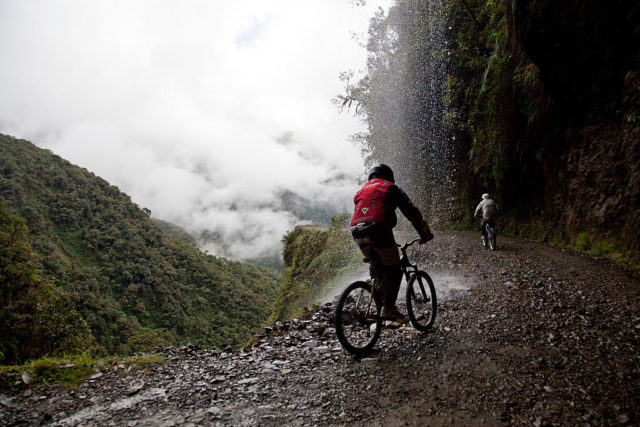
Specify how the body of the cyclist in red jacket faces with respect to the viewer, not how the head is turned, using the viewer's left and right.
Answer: facing away from the viewer and to the right of the viewer

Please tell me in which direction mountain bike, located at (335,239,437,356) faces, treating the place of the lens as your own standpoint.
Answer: facing away from the viewer and to the right of the viewer
